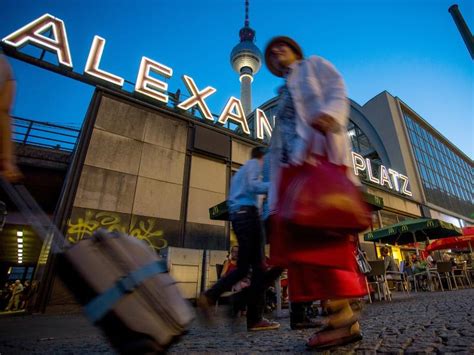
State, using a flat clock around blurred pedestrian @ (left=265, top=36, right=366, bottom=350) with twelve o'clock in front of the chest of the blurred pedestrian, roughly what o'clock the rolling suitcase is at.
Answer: The rolling suitcase is roughly at 12 o'clock from the blurred pedestrian.

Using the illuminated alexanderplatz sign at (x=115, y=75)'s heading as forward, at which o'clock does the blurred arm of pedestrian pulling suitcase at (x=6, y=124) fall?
The blurred arm of pedestrian pulling suitcase is roughly at 1 o'clock from the illuminated alexanderplatz sign.

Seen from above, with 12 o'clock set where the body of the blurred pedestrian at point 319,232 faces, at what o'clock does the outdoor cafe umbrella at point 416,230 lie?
The outdoor cafe umbrella is roughly at 5 o'clock from the blurred pedestrian.

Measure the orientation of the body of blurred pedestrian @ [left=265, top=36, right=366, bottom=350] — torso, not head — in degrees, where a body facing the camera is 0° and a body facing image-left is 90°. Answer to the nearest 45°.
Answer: approximately 45°

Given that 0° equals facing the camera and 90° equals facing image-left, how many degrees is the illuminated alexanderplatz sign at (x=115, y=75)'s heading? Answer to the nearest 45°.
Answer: approximately 315°
